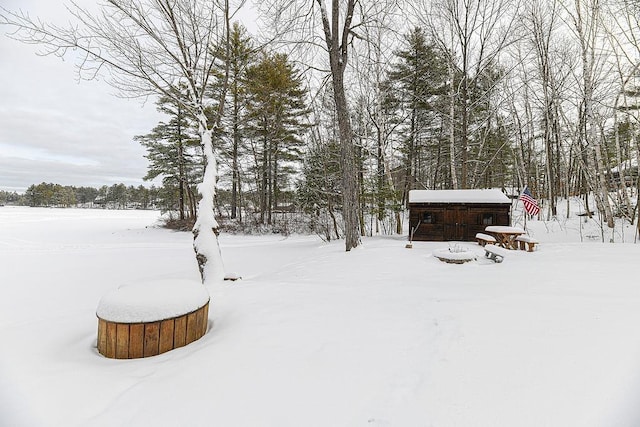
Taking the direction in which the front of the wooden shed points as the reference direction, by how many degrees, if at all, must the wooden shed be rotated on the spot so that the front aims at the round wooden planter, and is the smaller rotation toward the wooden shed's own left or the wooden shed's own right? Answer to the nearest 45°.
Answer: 0° — it already faces it

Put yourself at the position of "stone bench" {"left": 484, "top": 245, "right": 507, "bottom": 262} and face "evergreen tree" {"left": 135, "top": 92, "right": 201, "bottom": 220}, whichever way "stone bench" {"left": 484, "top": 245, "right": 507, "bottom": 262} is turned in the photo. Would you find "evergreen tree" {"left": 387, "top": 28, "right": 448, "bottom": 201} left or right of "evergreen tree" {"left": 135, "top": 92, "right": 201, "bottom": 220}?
right

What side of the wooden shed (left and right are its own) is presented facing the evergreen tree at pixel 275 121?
right

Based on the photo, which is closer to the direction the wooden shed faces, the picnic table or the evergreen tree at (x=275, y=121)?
the picnic table

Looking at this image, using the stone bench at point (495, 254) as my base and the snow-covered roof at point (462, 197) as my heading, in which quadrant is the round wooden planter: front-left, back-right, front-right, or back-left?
back-left

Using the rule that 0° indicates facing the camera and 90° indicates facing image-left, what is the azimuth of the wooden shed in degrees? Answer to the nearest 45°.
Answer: approximately 0°

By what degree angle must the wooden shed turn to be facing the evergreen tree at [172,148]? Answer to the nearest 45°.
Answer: approximately 90° to its right
